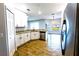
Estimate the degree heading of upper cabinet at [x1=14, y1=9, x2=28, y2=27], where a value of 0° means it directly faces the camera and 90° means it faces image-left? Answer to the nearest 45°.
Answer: approximately 315°

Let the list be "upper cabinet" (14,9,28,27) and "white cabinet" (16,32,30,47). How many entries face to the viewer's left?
0

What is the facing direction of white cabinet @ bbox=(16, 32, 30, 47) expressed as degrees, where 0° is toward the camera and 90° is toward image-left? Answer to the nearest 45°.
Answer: approximately 315°

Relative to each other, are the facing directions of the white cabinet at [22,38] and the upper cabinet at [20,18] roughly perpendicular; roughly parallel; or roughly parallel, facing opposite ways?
roughly parallel
